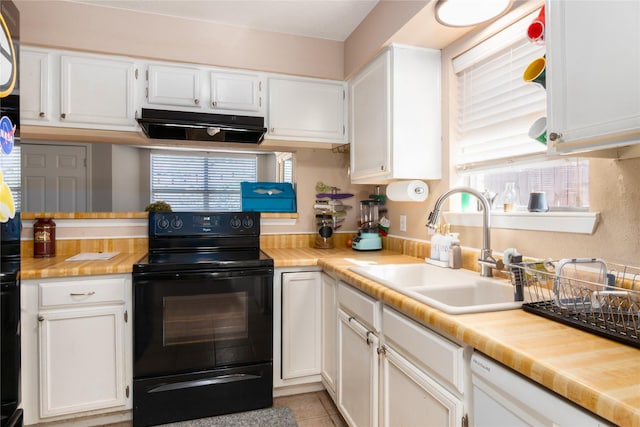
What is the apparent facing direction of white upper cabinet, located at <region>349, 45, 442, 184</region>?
to the viewer's left

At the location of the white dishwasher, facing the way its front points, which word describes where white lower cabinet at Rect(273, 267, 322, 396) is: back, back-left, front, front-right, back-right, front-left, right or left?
right

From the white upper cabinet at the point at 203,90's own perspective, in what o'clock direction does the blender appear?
The blender is roughly at 9 o'clock from the white upper cabinet.

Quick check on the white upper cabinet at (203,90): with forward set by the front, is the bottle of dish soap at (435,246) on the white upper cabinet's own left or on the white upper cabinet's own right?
on the white upper cabinet's own left

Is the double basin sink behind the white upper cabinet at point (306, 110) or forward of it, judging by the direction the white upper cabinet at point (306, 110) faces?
forward

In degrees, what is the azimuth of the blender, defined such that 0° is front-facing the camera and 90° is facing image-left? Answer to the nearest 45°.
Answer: approximately 45°

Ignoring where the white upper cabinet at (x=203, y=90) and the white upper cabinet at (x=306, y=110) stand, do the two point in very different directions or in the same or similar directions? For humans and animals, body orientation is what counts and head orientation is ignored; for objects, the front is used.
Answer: same or similar directions

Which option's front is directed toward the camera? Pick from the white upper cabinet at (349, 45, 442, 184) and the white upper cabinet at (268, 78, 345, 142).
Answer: the white upper cabinet at (268, 78, 345, 142)

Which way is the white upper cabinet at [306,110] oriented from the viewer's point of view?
toward the camera

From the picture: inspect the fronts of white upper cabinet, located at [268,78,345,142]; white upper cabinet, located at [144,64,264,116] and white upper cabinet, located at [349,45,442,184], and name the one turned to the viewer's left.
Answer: white upper cabinet, located at [349,45,442,184]

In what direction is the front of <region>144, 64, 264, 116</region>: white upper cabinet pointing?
toward the camera

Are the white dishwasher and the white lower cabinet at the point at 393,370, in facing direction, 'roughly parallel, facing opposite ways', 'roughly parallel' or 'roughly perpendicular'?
roughly parallel

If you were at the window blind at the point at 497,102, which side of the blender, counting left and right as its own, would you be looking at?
left

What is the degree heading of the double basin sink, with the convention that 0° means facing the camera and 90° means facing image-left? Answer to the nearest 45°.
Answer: approximately 45°
